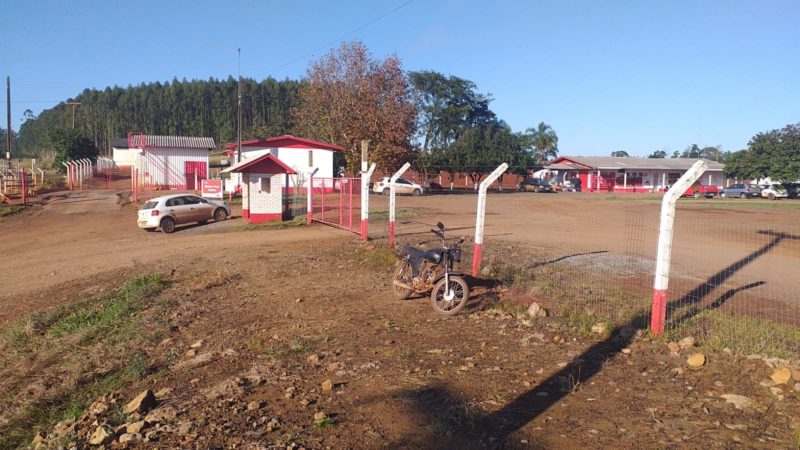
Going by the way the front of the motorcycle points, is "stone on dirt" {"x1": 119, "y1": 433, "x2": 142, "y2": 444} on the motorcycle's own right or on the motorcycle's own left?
on the motorcycle's own right

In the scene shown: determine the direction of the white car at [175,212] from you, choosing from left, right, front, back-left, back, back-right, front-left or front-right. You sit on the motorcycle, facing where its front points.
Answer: back

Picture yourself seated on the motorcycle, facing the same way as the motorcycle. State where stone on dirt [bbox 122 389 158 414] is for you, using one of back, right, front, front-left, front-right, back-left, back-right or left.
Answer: right

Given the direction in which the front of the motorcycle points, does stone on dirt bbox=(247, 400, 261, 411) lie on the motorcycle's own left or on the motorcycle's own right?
on the motorcycle's own right

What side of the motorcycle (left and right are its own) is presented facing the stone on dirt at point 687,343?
front

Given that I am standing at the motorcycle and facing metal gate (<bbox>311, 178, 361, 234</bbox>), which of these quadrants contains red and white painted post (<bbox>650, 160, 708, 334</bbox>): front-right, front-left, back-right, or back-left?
back-right

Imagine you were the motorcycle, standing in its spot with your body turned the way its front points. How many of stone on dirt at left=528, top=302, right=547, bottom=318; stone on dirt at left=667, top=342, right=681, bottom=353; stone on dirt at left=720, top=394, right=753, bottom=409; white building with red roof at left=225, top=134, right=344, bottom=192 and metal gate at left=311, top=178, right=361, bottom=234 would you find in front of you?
3

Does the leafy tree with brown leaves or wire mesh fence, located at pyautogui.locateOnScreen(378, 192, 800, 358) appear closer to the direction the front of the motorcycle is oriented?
the wire mesh fence

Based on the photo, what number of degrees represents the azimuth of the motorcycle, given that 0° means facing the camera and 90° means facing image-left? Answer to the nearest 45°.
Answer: approximately 315°

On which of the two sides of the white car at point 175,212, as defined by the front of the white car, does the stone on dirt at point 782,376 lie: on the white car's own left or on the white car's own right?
on the white car's own right

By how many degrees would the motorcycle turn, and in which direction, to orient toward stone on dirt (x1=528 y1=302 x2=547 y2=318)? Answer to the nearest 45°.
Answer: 0° — it already faces it
